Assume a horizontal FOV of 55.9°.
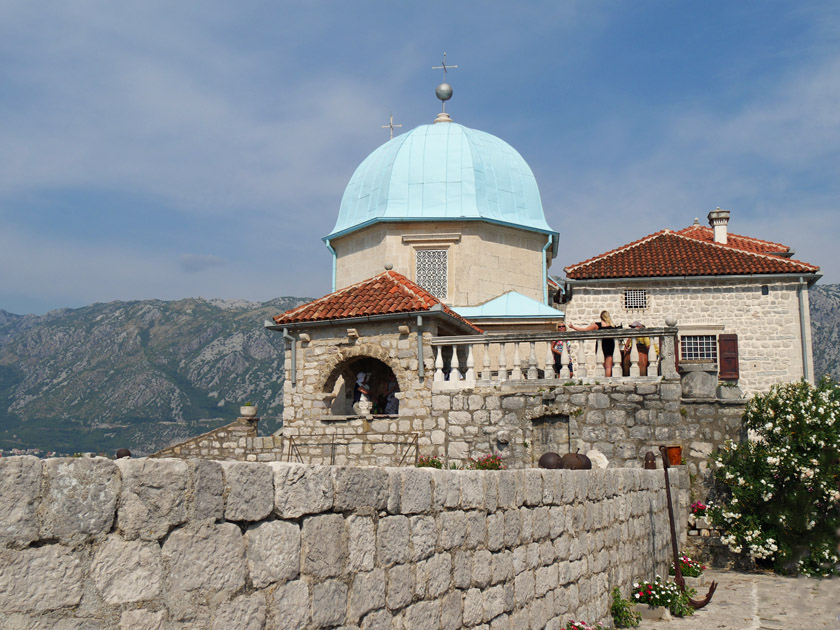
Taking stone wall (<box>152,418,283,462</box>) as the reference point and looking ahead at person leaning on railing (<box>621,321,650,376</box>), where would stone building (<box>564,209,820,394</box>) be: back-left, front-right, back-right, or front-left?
front-left

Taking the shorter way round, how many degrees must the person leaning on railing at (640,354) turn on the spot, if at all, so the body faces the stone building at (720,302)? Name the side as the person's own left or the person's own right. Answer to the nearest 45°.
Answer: approximately 180°

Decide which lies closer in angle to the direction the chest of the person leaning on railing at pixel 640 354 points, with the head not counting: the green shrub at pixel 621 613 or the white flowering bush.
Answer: the green shrub

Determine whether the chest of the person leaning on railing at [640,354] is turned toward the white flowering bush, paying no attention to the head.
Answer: no

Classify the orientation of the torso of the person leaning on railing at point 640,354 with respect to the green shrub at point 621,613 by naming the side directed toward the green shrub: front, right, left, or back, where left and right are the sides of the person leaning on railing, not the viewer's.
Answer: front

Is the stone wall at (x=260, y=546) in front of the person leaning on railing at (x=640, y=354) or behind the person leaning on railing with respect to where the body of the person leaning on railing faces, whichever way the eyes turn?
in front

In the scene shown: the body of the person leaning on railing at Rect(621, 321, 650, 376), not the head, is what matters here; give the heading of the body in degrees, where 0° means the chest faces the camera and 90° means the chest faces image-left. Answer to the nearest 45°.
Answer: approximately 0°

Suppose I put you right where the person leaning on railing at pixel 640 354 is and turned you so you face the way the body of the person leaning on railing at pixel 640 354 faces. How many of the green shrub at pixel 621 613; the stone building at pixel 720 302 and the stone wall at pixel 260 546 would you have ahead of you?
2
